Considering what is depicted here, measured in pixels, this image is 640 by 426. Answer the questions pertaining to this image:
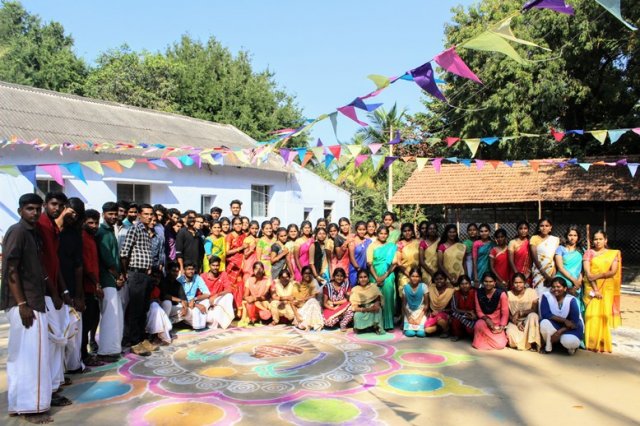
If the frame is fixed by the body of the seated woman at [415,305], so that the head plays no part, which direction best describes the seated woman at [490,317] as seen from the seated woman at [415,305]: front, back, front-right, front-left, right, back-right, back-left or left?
front-left

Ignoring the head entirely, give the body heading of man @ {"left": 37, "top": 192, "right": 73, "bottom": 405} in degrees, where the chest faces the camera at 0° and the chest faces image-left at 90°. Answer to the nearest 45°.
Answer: approximately 315°

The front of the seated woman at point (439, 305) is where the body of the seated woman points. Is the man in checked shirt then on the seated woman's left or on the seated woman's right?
on the seated woman's right

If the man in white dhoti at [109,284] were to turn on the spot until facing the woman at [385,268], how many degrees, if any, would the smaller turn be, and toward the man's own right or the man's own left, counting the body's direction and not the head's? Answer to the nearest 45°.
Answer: approximately 45° to the man's own left

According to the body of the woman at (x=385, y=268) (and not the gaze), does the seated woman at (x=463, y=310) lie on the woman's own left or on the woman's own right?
on the woman's own left
